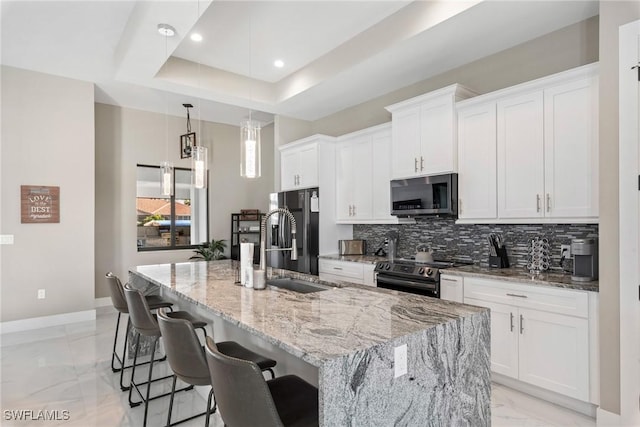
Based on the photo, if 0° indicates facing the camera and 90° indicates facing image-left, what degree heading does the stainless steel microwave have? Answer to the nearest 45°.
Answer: approximately 45°

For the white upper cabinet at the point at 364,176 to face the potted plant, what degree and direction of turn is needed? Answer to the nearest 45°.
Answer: approximately 90° to its right

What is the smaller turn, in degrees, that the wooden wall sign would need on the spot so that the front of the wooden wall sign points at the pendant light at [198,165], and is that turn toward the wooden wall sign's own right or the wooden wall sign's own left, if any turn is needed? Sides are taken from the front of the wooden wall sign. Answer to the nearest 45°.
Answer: approximately 45° to the wooden wall sign's own left

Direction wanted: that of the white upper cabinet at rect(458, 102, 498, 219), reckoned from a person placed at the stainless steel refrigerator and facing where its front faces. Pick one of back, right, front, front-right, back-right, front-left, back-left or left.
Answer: left

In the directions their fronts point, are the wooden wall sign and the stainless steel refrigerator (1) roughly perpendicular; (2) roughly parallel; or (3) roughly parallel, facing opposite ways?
roughly perpendicular

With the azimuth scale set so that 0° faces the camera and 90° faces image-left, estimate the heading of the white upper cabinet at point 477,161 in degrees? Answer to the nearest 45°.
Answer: approximately 45°

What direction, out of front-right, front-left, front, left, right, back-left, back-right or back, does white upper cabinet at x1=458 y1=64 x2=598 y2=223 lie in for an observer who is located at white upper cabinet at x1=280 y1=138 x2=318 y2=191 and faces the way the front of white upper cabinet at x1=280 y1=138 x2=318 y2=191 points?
left

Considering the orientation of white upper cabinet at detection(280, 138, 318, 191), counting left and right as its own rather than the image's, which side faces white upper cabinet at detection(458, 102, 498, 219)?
left

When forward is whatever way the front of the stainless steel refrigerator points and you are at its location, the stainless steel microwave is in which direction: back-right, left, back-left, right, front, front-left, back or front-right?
left

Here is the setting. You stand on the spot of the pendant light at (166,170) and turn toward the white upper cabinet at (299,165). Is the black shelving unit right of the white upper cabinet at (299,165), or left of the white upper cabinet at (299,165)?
left
